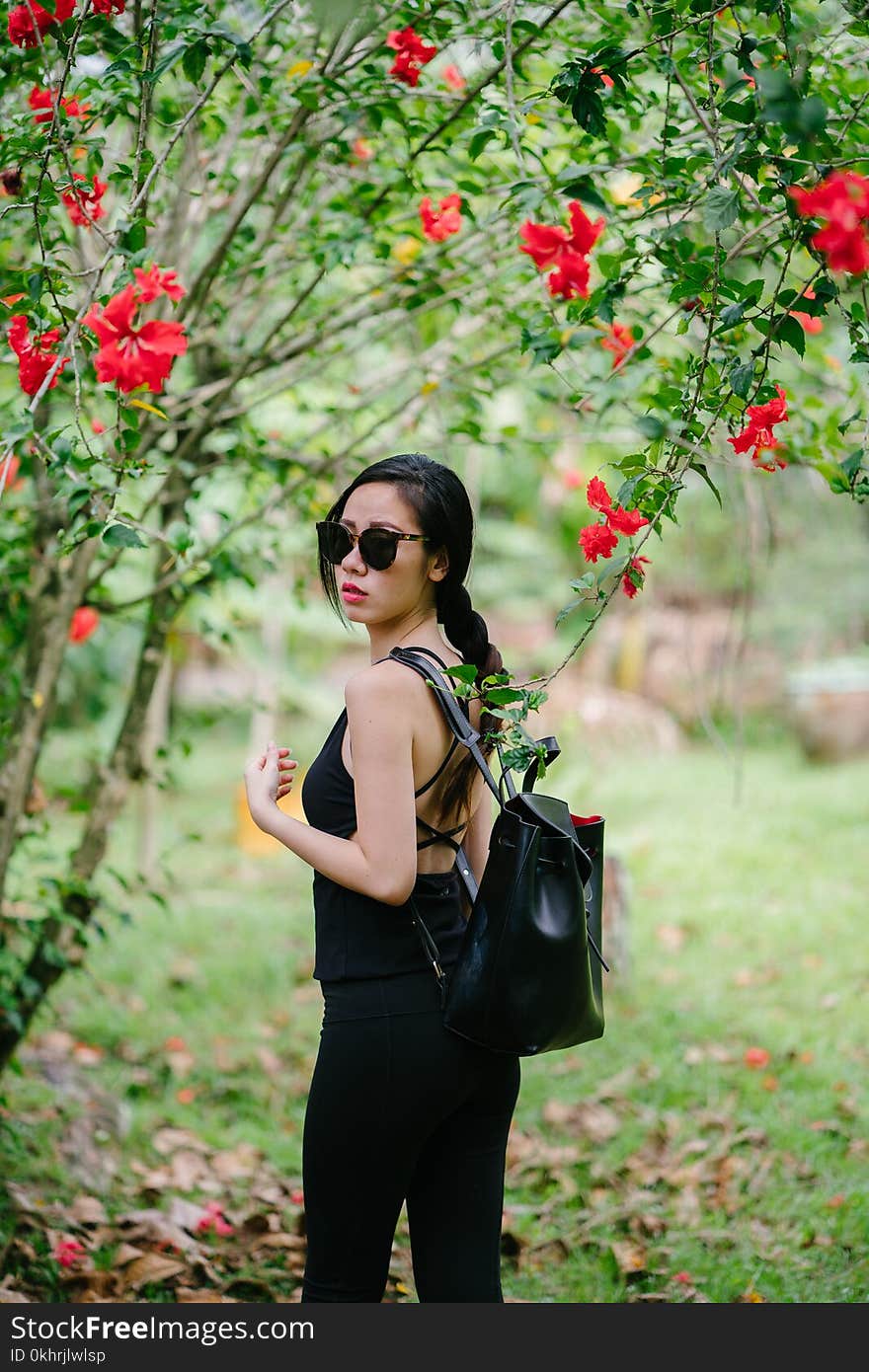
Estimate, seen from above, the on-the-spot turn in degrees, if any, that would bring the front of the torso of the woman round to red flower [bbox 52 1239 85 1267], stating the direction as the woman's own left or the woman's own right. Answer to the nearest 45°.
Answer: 0° — they already face it

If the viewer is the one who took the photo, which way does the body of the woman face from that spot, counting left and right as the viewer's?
facing away from the viewer and to the left of the viewer
